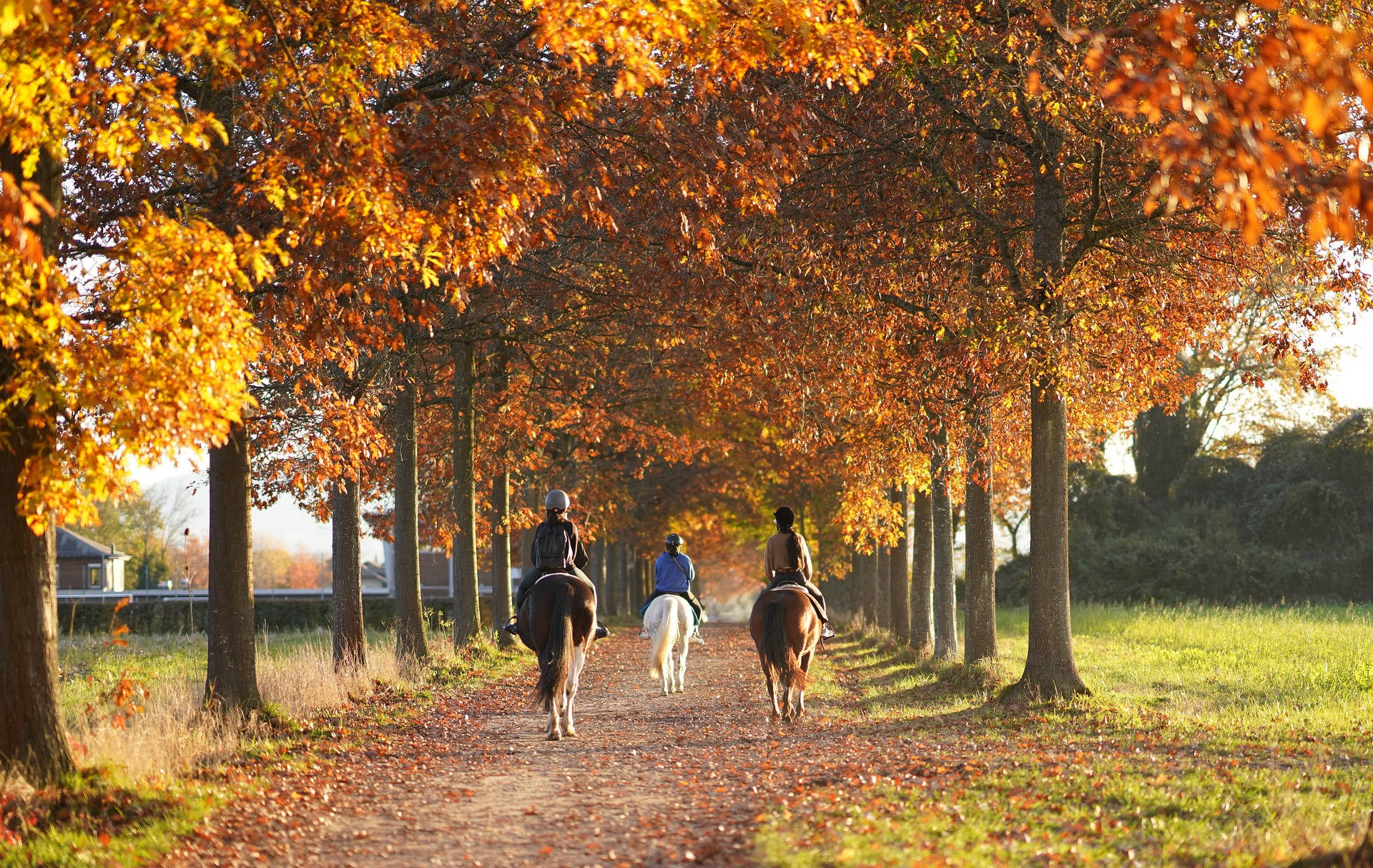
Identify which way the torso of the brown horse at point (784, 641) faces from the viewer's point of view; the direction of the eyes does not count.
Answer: away from the camera

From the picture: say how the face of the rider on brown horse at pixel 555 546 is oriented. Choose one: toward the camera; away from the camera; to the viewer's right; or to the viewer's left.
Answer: away from the camera

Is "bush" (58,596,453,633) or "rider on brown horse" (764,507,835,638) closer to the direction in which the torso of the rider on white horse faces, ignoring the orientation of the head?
the bush

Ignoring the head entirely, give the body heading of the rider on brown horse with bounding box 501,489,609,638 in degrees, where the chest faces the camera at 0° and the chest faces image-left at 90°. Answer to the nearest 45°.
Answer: approximately 180°

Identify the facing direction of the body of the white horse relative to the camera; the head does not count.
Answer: away from the camera

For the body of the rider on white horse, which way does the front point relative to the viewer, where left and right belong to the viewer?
facing away from the viewer

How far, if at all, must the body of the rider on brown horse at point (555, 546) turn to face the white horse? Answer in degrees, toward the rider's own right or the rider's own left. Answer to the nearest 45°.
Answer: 0° — they already face it

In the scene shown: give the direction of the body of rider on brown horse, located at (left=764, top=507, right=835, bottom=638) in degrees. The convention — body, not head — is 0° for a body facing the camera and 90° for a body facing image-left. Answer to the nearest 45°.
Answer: approximately 180°
